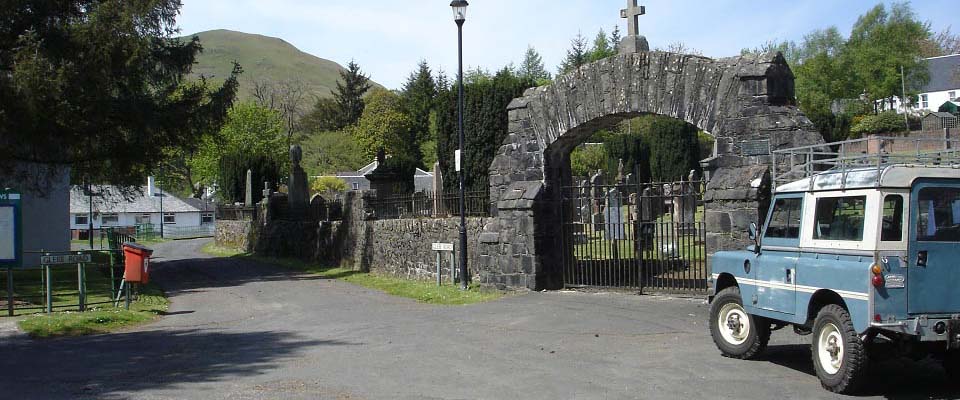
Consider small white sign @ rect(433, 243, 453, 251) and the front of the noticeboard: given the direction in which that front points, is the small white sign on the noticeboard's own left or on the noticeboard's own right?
on the noticeboard's own left

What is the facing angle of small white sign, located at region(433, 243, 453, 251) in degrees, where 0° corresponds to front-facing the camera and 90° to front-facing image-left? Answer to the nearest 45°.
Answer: approximately 0°

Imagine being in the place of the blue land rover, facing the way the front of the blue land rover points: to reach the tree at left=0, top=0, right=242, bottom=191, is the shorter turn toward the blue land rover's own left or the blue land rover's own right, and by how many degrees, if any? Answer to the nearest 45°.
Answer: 0° — it already faces it

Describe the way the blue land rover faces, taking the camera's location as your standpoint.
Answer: facing away from the viewer and to the left of the viewer

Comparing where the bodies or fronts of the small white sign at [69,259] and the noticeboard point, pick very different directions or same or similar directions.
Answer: same or similar directions

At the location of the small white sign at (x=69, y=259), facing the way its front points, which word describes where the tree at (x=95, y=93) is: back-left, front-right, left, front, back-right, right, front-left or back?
back

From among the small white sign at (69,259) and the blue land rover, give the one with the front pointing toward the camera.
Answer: the small white sign

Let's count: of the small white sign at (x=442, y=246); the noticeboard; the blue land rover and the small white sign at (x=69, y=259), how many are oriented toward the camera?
3

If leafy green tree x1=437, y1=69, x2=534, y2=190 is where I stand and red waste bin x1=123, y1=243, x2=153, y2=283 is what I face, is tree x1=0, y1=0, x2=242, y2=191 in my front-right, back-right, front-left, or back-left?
front-right

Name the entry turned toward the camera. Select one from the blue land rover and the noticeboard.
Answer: the noticeboard

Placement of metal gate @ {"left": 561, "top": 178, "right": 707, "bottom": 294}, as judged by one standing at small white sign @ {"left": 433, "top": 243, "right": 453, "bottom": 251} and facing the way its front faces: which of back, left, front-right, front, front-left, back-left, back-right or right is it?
front-left

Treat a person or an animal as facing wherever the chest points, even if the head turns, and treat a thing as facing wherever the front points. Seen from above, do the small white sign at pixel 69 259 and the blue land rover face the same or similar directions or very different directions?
very different directions

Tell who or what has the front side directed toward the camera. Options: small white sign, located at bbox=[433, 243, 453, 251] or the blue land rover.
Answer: the small white sign

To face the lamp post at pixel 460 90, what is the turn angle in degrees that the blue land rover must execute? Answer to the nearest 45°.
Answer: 0° — it already faces it

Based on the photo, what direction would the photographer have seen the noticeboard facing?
facing the viewer

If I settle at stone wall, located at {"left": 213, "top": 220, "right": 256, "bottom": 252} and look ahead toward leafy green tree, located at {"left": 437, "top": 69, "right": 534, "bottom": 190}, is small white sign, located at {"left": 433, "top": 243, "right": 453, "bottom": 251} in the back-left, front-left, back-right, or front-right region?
front-right

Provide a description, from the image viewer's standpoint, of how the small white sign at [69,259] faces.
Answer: facing the viewer
